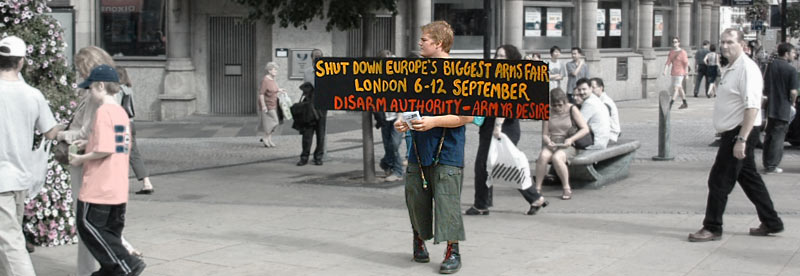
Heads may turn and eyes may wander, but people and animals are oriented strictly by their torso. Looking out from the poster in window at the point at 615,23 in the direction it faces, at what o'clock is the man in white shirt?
The man in white shirt is roughly at 12 o'clock from the poster in window.

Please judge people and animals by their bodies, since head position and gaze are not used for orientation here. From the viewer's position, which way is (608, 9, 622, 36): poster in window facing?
facing the viewer

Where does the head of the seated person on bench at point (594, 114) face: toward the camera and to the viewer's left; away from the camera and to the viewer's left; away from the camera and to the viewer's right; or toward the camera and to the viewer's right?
toward the camera and to the viewer's left

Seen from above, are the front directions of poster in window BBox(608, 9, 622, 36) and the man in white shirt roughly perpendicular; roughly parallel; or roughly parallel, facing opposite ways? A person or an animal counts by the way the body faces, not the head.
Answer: roughly perpendicular

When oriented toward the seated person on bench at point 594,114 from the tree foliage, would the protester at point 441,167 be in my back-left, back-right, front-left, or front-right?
front-right

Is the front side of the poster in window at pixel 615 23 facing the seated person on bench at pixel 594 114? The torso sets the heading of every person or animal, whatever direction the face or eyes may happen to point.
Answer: yes

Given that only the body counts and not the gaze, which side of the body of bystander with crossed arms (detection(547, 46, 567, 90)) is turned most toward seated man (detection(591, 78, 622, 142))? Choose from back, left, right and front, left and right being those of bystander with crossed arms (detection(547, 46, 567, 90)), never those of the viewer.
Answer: front

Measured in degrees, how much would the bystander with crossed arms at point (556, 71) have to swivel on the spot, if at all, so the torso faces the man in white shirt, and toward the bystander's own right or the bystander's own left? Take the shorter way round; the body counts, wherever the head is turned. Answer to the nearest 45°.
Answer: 0° — they already face them

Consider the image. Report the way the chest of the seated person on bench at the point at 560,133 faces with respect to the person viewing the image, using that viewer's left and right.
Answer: facing the viewer and to the left of the viewer

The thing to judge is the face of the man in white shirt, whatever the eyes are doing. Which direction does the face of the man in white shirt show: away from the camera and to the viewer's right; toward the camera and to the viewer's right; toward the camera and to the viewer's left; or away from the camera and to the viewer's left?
toward the camera and to the viewer's left

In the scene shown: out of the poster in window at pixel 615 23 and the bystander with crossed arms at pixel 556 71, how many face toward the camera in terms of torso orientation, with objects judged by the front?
2

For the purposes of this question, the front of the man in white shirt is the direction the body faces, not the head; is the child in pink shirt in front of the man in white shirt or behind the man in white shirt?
in front

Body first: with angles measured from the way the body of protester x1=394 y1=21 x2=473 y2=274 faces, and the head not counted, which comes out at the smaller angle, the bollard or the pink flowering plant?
the pink flowering plant

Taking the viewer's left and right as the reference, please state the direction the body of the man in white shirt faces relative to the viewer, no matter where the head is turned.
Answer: facing to the left of the viewer

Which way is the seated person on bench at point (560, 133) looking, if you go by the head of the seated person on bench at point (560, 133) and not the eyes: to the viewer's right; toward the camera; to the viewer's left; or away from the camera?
toward the camera

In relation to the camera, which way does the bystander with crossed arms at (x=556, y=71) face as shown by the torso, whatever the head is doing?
toward the camera
